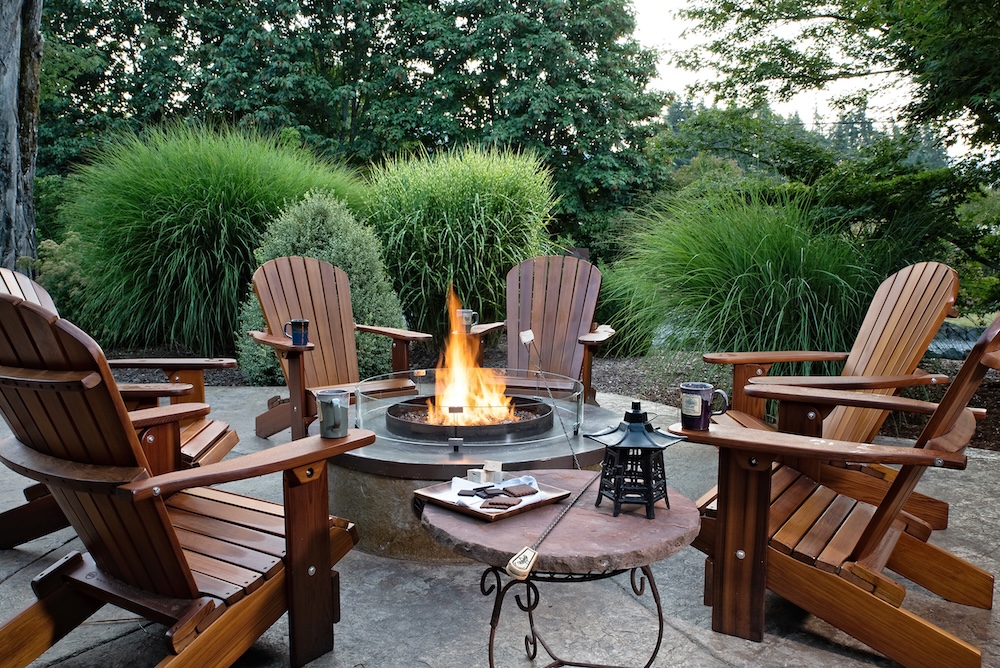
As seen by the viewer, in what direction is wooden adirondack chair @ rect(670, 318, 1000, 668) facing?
to the viewer's left

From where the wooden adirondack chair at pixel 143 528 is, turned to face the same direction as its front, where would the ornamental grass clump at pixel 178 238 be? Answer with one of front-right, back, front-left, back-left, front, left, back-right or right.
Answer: front-left

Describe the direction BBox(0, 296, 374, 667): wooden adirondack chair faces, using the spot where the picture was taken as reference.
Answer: facing away from the viewer and to the right of the viewer

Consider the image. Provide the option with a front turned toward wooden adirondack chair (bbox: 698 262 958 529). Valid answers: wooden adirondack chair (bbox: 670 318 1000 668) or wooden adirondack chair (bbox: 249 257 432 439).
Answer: wooden adirondack chair (bbox: 249 257 432 439)

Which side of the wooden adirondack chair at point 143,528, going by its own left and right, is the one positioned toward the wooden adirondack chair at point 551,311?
front

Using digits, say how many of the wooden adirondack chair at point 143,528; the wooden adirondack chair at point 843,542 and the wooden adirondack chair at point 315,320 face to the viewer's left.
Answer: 1

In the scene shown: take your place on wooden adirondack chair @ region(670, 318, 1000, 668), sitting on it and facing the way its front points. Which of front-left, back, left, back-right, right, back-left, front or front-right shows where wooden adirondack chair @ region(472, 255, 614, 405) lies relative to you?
front-right

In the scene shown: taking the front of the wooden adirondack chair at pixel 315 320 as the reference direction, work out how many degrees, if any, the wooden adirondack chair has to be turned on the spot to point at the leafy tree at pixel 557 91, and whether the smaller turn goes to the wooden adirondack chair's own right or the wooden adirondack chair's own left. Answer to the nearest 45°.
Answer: approximately 90° to the wooden adirondack chair's own left

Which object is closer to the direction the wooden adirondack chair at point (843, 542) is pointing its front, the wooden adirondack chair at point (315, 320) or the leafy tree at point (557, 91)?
the wooden adirondack chair

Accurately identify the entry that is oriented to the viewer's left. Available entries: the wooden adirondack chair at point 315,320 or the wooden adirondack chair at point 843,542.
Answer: the wooden adirondack chair at point 843,542

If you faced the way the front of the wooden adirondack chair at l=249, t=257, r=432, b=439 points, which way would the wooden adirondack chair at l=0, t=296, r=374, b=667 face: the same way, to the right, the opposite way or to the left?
to the left

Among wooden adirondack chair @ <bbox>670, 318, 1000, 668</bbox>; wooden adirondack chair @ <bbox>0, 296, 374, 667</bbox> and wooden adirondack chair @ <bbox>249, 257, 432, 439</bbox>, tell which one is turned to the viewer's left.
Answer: wooden adirondack chair @ <bbox>670, 318, 1000, 668</bbox>

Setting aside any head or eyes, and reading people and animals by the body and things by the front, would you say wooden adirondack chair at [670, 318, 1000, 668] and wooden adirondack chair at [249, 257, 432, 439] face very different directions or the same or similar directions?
very different directions

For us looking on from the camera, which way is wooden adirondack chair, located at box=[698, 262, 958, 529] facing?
facing the viewer and to the left of the viewer

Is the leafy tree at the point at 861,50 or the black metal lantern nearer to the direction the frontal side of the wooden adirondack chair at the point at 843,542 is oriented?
the black metal lantern

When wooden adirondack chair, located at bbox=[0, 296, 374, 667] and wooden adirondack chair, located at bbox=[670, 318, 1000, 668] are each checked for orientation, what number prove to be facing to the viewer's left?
1

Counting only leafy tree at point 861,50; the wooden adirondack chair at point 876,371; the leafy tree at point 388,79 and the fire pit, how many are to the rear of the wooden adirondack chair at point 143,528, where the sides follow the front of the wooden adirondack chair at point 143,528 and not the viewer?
0

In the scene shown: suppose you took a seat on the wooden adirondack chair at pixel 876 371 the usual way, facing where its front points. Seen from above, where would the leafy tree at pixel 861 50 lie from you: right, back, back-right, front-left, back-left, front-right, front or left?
back-right

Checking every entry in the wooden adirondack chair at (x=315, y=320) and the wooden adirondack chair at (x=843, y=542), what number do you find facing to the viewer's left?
1

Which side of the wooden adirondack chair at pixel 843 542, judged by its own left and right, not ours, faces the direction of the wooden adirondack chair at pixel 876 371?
right
